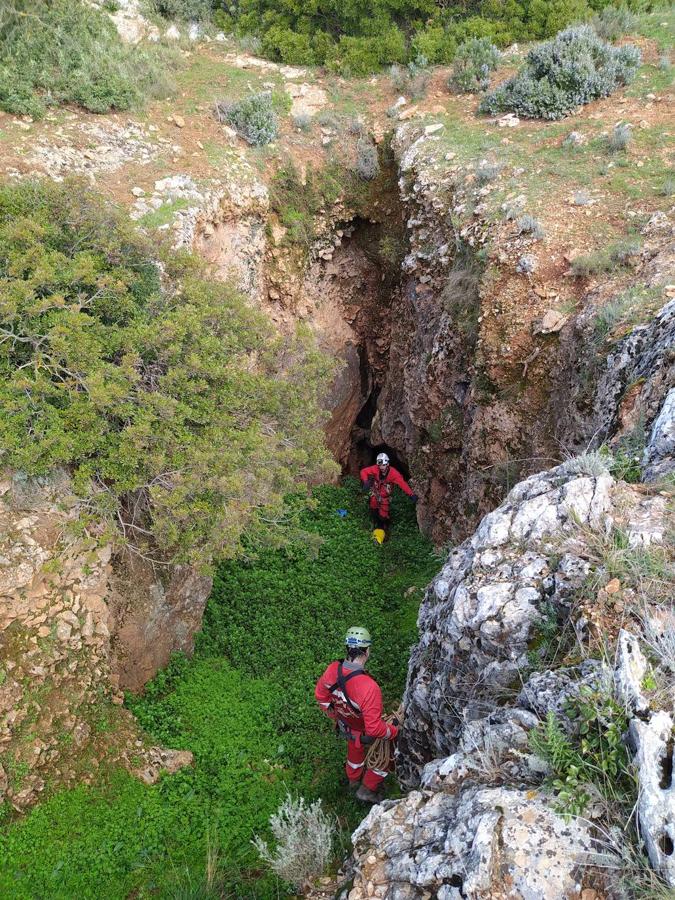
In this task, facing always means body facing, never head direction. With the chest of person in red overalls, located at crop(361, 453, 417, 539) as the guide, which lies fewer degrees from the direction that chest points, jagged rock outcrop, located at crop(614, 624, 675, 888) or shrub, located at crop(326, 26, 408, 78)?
the jagged rock outcrop

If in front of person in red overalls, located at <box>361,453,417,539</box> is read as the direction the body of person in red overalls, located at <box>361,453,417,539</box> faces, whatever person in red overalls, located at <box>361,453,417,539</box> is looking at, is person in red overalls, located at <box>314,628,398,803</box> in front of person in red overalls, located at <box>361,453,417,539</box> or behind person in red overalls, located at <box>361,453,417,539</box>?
in front

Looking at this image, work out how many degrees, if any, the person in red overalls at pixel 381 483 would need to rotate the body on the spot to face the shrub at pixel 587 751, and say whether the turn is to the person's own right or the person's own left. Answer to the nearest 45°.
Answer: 0° — they already face it

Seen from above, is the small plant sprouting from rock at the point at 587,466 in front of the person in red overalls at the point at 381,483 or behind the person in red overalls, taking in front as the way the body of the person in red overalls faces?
in front

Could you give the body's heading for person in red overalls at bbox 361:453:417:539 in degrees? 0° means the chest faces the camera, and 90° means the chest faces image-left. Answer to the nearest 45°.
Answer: approximately 0°

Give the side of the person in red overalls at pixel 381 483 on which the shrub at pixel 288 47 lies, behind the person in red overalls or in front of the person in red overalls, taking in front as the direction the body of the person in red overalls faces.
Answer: behind
